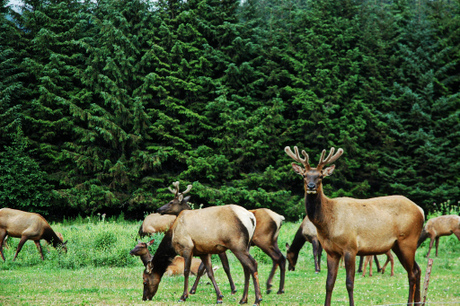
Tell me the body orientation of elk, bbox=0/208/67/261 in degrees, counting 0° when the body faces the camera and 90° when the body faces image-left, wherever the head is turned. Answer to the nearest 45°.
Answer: approximately 270°

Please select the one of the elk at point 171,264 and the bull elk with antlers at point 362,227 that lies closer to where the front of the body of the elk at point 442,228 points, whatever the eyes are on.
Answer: the elk

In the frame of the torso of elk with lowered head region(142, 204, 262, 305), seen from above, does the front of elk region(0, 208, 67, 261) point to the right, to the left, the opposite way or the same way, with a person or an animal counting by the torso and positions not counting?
the opposite way

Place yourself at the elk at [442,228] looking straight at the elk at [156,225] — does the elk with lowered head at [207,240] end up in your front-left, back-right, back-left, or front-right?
front-left

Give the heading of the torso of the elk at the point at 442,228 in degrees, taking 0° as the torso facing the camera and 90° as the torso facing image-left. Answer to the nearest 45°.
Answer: approximately 90°

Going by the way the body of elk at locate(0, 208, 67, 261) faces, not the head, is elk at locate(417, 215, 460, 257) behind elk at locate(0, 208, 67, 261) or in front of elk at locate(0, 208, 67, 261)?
in front

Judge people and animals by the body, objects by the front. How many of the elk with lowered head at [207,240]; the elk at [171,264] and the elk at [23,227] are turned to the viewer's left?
2

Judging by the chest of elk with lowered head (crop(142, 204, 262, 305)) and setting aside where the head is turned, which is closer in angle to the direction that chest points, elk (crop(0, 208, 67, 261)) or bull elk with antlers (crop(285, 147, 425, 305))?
the elk

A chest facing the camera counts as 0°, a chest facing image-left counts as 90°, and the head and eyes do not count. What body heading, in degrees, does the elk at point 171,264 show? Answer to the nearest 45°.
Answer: approximately 90°

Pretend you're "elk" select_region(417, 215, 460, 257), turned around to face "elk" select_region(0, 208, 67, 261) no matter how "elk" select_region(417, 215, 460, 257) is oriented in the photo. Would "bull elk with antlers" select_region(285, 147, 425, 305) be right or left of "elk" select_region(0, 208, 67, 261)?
left

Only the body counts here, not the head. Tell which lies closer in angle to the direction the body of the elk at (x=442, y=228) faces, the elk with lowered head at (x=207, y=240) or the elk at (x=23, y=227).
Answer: the elk
